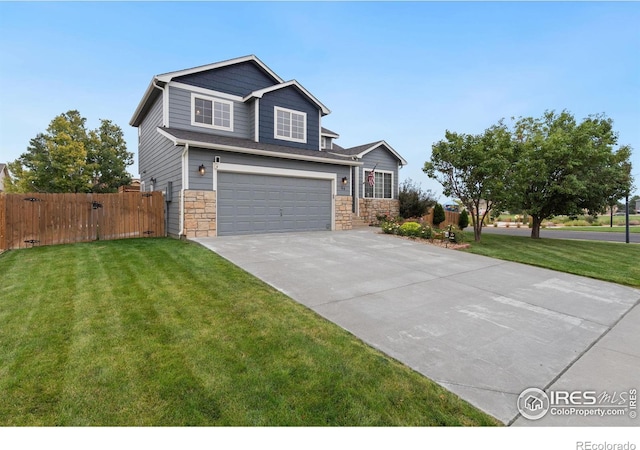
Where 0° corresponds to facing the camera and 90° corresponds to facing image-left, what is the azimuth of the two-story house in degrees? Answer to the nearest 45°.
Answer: approximately 315°

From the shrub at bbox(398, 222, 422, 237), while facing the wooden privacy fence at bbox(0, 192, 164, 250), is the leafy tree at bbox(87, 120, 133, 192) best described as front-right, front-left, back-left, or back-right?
front-right

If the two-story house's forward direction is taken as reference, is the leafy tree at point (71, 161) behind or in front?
behind

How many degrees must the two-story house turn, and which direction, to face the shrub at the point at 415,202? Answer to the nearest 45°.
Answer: approximately 90° to its left

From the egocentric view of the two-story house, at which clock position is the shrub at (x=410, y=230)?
The shrub is roughly at 11 o'clock from the two-story house.

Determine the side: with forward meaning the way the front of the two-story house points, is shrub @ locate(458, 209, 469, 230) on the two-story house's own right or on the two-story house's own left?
on the two-story house's own left

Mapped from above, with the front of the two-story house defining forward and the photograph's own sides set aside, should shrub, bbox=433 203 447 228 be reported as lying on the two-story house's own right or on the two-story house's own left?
on the two-story house's own left

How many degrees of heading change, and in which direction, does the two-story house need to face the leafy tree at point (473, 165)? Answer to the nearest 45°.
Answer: approximately 45° to its left

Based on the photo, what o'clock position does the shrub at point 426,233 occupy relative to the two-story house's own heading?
The shrub is roughly at 11 o'clock from the two-story house.

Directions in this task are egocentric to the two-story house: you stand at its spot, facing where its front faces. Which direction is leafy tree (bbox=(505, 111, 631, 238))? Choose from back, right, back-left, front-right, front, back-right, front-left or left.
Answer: front-left
